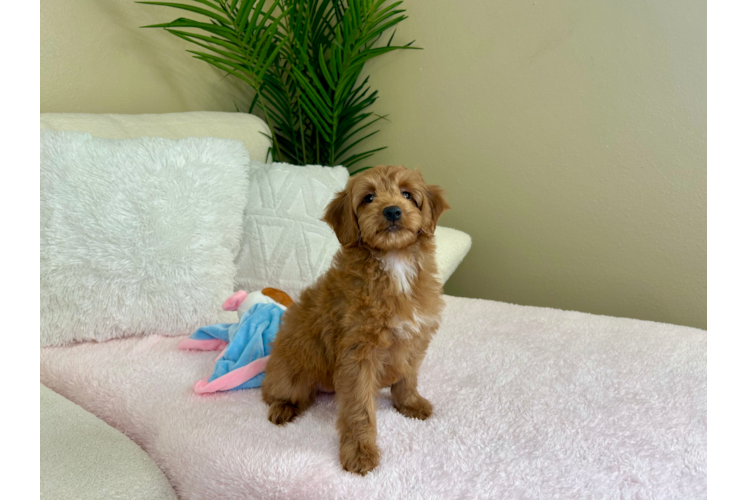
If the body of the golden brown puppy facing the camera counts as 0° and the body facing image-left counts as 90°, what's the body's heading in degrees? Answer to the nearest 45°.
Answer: approximately 315°
